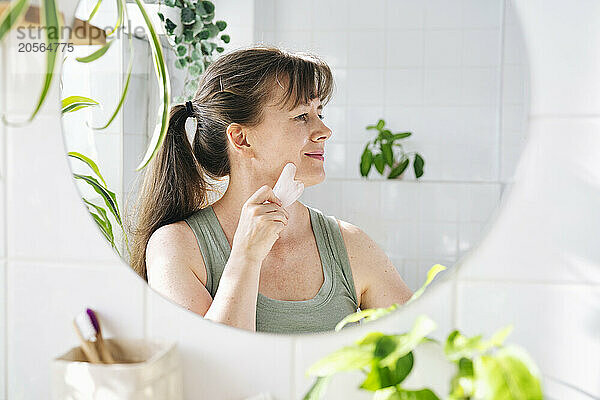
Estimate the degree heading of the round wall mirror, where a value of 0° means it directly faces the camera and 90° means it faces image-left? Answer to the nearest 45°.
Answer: approximately 0°
